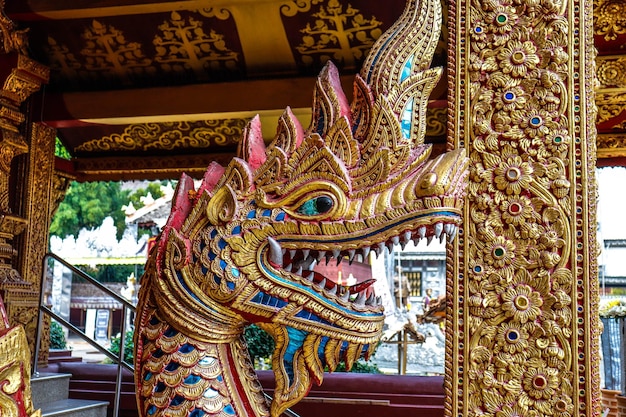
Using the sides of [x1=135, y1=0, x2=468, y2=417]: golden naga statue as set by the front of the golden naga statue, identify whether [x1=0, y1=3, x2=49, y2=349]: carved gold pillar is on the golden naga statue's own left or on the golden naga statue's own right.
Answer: on the golden naga statue's own left

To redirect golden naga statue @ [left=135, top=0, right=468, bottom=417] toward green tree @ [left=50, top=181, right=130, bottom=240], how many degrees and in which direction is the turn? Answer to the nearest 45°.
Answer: approximately 90° to its left

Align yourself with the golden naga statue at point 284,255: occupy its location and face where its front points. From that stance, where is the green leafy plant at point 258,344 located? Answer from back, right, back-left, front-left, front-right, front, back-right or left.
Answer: left

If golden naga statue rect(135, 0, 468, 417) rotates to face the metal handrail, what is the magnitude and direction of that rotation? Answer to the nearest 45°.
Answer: approximately 135° to its left

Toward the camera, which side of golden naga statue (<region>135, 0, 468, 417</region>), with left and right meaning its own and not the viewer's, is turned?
right

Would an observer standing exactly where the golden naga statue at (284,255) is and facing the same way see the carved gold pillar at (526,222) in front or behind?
in front
